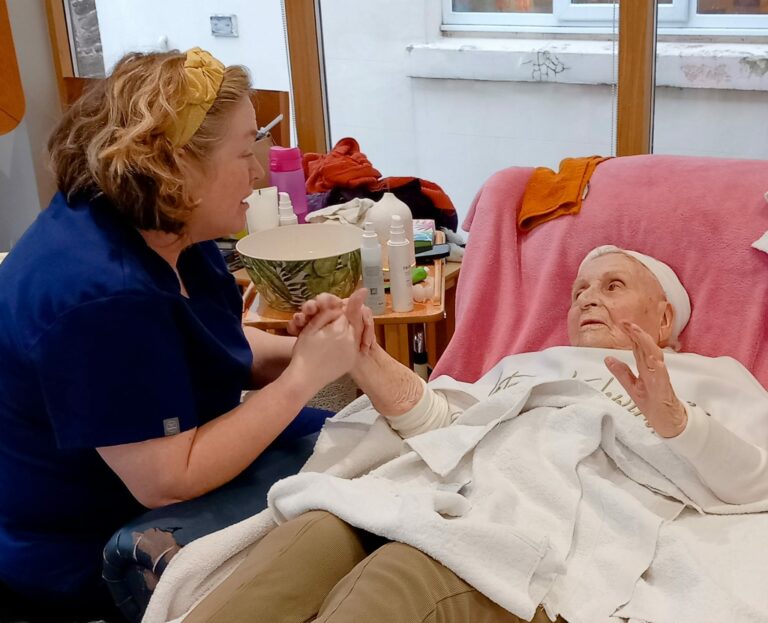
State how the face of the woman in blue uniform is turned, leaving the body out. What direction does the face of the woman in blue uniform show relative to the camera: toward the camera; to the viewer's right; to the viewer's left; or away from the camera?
to the viewer's right

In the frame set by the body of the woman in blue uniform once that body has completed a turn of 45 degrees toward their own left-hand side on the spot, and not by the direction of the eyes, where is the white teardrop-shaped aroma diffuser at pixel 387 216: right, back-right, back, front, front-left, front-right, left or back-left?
front

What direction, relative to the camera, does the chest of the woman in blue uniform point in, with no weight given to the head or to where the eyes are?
to the viewer's right

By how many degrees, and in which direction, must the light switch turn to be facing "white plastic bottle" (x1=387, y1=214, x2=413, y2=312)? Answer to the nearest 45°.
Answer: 0° — it already faces it

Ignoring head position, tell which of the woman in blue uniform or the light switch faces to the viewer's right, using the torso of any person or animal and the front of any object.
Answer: the woman in blue uniform

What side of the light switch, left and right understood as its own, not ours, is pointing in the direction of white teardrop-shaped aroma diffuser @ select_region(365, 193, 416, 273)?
front

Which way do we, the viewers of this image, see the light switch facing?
facing the viewer

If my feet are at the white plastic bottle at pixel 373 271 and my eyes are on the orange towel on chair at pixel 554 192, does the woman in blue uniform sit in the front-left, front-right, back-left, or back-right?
back-right

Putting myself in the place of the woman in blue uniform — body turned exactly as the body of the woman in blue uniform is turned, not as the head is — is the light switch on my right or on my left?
on my left

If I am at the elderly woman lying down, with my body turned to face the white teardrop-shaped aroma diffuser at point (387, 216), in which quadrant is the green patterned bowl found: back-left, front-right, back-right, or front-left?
front-left

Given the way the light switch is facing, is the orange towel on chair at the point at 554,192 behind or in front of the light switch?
in front

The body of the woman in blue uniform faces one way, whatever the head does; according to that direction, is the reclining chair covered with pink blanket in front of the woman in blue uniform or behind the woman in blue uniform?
in front

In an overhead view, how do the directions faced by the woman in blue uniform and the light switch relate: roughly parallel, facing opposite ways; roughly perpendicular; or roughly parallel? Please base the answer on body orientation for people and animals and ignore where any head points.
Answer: roughly perpendicular

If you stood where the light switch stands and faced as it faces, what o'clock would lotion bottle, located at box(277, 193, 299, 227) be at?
The lotion bottle is roughly at 12 o'clock from the light switch.
